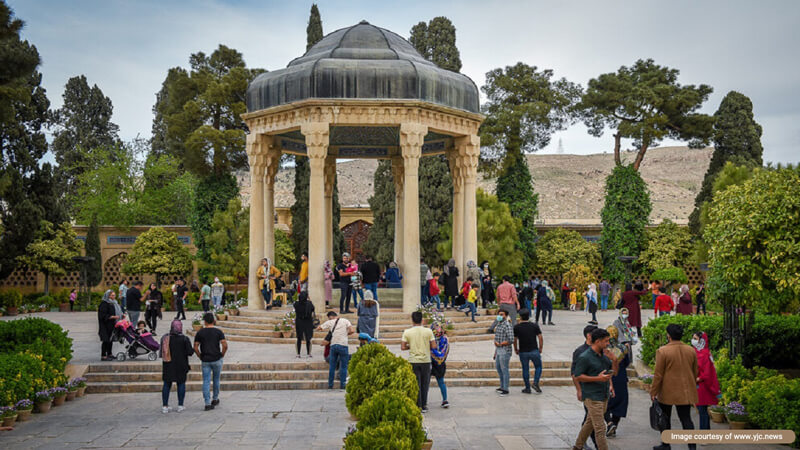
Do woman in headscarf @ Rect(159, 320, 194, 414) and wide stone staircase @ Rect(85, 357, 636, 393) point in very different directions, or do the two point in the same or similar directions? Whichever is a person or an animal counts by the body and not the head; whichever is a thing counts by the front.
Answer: very different directions

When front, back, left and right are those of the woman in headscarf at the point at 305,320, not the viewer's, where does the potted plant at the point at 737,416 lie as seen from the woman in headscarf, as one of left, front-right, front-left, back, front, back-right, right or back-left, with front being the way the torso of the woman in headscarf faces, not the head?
back-right

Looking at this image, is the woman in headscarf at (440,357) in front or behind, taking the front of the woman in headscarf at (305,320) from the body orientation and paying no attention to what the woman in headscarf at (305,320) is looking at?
behind

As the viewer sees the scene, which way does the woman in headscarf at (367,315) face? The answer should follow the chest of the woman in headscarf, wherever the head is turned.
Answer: away from the camera

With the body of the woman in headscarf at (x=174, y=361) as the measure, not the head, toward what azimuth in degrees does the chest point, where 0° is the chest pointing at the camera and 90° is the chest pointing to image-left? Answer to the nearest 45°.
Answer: approximately 180°

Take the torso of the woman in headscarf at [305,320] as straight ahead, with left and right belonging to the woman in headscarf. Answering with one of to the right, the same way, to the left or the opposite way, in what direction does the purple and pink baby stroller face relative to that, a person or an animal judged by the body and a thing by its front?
to the right

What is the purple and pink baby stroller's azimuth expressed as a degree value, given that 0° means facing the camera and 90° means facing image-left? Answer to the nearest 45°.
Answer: approximately 270°

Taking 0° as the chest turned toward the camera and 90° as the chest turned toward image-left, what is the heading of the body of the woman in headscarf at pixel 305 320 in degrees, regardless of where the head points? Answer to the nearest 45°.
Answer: approximately 180°

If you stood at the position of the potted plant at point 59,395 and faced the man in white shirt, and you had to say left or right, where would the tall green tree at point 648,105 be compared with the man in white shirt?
left

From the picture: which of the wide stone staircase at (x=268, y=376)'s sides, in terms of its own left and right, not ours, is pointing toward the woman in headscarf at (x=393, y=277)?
back

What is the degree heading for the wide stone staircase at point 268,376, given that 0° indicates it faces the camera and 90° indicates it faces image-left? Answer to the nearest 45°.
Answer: approximately 0°
